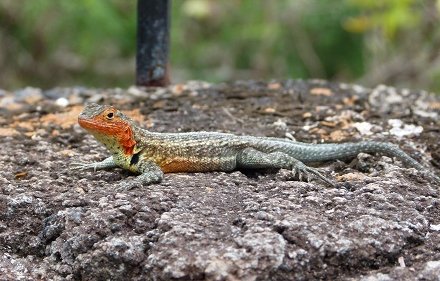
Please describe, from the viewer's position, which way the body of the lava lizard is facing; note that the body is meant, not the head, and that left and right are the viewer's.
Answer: facing to the left of the viewer

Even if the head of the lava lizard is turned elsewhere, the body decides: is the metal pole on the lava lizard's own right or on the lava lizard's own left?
on the lava lizard's own right
